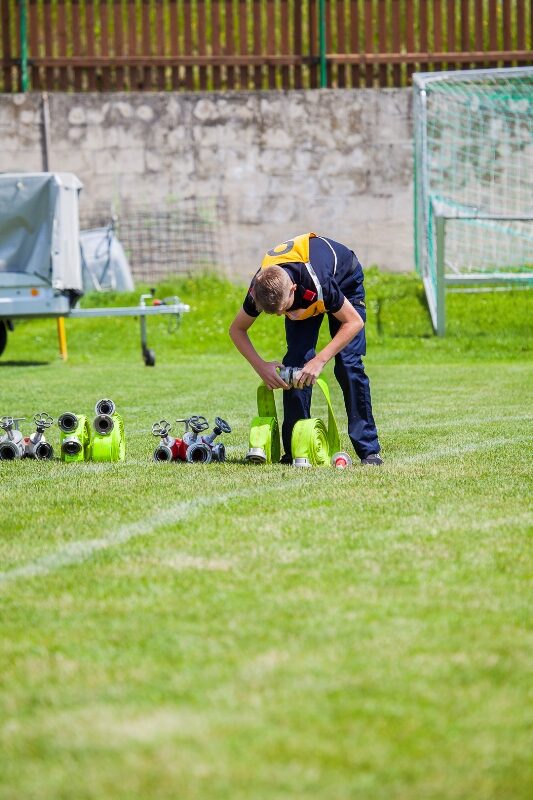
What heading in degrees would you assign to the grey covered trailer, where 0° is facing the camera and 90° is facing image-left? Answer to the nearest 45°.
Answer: approximately 270°

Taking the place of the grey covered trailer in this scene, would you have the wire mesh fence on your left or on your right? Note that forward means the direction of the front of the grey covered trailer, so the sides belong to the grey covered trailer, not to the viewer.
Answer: on your left

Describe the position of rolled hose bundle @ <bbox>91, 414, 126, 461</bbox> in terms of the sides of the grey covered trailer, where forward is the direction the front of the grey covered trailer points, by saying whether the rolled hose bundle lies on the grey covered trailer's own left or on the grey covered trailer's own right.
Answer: on the grey covered trailer's own right

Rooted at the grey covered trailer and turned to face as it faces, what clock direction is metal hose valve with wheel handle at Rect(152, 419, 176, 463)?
The metal hose valve with wheel handle is roughly at 3 o'clock from the grey covered trailer.

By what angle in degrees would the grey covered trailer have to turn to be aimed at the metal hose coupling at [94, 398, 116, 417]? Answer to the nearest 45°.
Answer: approximately 90° to its right

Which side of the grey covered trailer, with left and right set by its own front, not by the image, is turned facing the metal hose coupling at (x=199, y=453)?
right

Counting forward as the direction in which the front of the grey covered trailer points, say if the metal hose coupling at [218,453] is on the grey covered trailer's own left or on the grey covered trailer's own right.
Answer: on the grey covered trailer's own right

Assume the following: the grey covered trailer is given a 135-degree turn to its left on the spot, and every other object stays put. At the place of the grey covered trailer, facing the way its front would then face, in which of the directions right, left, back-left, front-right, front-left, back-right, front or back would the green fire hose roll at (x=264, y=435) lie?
back-left
